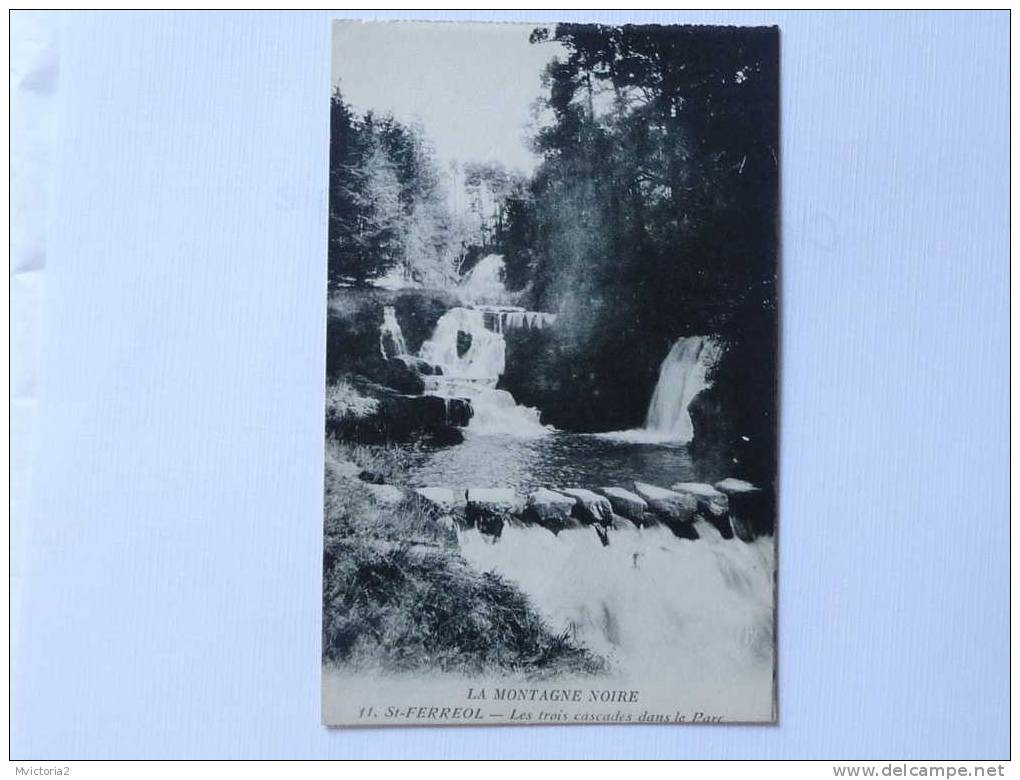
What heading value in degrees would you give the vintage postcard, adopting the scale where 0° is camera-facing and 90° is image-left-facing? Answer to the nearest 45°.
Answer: approximately 0°
